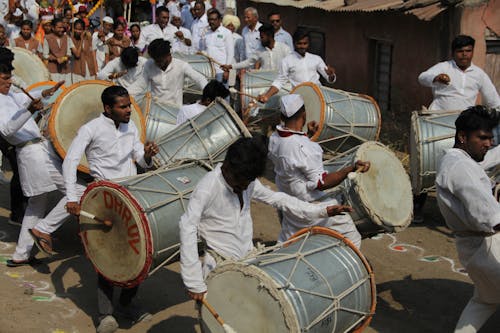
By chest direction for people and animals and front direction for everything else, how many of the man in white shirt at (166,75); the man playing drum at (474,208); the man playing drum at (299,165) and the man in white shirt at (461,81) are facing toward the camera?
2

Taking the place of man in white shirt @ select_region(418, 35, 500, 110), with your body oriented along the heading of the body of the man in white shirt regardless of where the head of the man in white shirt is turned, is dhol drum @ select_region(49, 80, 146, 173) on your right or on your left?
on your right

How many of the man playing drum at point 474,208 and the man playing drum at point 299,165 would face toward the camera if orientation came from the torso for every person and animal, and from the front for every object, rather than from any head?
0

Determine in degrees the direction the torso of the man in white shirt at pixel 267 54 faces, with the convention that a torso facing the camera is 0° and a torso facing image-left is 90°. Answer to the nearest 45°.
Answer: approximately 45°

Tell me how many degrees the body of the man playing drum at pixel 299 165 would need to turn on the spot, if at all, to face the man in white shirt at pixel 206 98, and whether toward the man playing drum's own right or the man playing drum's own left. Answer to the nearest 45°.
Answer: approximately 90° to the man playing drum's own left

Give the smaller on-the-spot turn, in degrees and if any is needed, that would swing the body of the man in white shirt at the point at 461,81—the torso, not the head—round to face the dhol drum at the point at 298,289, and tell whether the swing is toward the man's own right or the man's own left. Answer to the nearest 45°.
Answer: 0° — they already face it

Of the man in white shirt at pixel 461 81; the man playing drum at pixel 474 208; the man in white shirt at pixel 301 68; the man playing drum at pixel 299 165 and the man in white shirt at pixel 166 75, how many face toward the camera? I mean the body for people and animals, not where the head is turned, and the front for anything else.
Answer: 3
